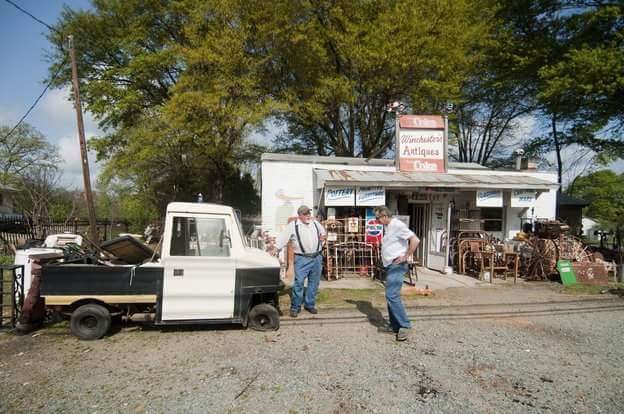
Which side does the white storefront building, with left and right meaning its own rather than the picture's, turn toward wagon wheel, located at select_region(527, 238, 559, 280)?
left

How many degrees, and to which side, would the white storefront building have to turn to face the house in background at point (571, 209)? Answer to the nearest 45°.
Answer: approximately 135° to its left

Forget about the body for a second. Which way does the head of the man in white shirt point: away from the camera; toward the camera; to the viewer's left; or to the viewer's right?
to the viewer's left

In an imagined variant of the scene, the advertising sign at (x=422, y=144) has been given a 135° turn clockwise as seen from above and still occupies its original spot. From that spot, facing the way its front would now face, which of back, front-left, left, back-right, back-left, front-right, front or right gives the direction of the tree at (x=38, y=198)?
front-left

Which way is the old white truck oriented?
to the viewer's right

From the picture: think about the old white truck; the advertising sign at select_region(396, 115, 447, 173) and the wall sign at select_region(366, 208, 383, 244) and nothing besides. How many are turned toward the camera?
2

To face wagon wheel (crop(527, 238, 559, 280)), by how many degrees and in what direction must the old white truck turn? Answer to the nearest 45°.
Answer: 0° — it already faces it

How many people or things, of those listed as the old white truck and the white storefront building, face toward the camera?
1
